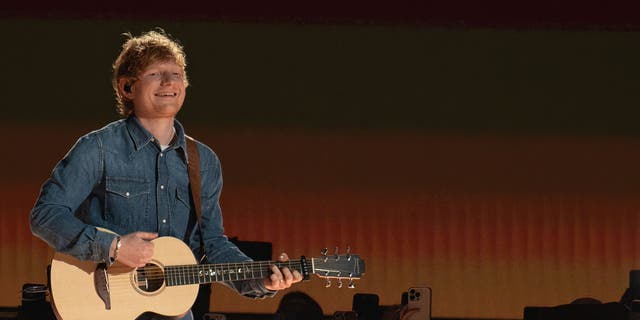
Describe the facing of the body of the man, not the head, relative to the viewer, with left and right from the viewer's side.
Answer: facing the viewer and to the right of the viewer

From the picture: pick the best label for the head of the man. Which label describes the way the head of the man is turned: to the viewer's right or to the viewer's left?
to the viewer's right
